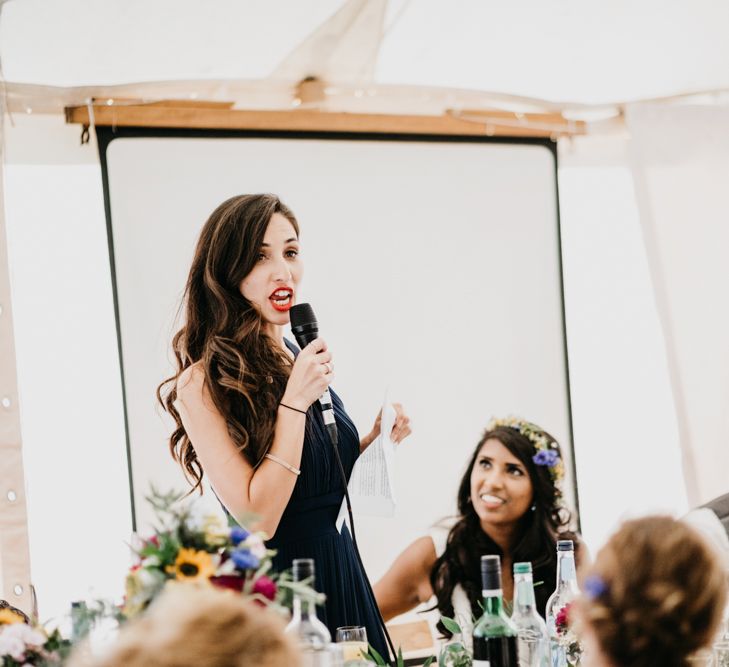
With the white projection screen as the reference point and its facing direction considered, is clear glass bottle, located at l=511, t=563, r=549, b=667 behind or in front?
in front

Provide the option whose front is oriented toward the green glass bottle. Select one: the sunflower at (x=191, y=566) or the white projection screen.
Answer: the white projection screen

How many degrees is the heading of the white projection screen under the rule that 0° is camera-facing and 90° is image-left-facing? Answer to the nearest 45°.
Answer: approximately 0°

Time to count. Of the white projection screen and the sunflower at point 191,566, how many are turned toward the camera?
2

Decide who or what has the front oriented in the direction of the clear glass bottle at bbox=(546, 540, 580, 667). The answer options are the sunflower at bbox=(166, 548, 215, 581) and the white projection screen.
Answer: the white projection screen

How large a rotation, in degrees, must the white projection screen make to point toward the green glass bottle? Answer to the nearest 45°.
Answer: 0° — it already faces it

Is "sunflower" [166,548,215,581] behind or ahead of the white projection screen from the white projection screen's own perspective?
ahead

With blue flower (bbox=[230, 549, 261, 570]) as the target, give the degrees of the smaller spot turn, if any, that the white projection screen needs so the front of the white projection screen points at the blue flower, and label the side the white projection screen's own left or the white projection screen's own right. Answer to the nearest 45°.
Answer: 0° — it already faces it
